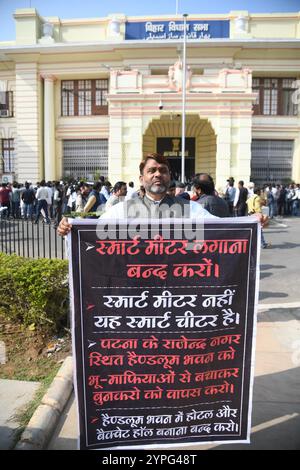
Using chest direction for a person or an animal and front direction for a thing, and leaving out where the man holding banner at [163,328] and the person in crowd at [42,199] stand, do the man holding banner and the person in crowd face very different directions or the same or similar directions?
very different directions

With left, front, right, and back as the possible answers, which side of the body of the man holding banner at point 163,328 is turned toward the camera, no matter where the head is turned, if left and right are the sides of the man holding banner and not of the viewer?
front

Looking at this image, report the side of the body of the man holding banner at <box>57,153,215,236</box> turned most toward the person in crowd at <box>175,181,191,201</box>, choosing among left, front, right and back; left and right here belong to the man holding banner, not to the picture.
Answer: back

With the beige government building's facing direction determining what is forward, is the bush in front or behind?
in front

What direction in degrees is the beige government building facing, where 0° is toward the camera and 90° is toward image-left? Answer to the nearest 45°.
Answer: approximately 0°
